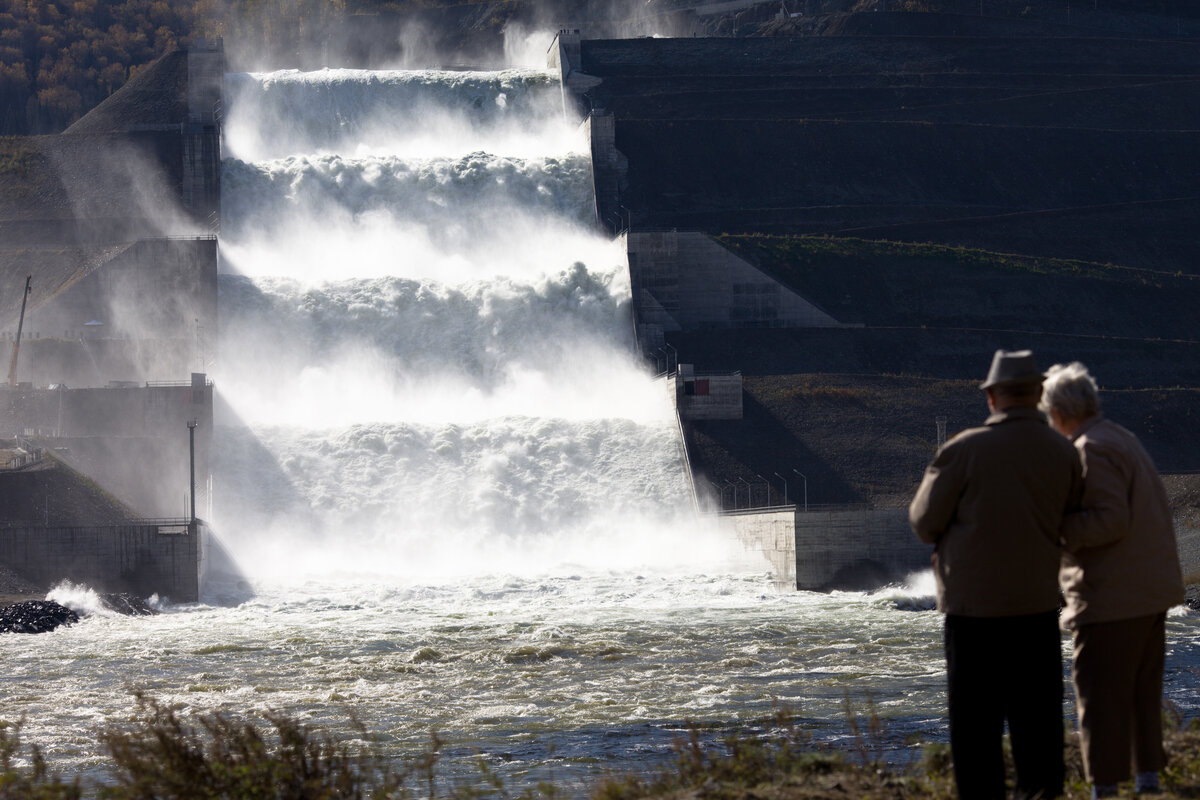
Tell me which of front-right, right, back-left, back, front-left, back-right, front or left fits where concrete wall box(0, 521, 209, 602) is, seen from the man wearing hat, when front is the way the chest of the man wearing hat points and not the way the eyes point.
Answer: front-left

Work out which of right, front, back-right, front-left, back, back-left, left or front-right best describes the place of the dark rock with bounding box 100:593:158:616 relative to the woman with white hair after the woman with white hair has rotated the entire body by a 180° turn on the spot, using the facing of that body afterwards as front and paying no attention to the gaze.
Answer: back

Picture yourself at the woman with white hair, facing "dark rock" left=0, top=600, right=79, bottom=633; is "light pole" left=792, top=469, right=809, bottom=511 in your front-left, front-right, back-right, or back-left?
front-right

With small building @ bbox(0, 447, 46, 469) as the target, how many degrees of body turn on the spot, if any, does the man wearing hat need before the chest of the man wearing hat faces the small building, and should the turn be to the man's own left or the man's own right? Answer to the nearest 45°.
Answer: approximately 45° to the man's own left

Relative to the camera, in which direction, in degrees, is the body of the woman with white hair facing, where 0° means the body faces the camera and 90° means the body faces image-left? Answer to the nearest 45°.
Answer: approximately 135°

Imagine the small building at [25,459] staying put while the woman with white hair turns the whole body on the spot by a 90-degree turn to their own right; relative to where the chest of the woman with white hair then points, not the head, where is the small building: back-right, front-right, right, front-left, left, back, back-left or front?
left

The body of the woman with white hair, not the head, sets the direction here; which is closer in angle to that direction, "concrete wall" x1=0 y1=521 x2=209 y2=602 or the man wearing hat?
the concrete wall

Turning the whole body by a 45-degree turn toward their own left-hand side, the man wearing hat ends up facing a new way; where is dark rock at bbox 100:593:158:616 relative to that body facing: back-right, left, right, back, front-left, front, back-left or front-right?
front

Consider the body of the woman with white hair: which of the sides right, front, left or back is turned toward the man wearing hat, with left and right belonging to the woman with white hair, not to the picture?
left

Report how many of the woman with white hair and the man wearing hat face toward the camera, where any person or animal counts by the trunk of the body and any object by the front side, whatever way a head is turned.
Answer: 0

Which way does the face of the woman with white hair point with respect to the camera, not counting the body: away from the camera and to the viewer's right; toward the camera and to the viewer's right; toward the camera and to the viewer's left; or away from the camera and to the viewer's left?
away from the camera and to the viewer's left

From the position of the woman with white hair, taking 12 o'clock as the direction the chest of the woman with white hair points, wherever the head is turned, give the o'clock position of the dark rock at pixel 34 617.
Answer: The dark rock is roughly at 12 o'clock from the woman with white hair.

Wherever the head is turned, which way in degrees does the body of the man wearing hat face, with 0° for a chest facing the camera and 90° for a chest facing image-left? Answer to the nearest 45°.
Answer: approximately 180°

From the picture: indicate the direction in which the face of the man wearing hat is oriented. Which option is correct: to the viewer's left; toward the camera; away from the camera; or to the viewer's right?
away from the camera

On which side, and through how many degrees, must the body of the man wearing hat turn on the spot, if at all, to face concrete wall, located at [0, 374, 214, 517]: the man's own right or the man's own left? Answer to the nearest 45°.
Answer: approximately 45° to the man's own left
